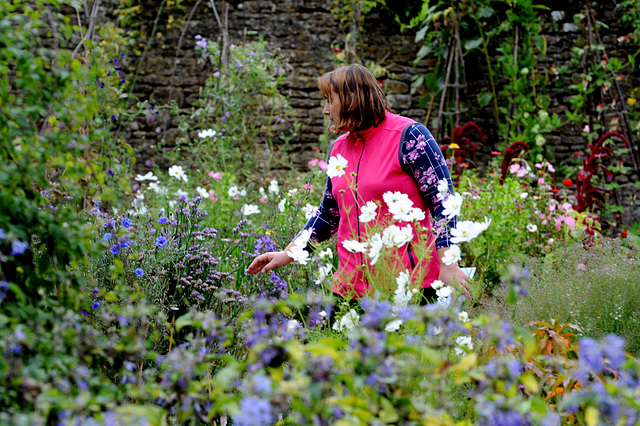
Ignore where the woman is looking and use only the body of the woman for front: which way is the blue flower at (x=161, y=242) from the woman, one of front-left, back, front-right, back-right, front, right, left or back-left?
front-right

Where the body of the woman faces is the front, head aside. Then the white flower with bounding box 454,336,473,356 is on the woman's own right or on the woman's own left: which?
on the woman's own left

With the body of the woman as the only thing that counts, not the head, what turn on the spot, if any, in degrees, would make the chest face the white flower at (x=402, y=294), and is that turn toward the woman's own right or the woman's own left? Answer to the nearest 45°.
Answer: approximately 45° to the woman's own left

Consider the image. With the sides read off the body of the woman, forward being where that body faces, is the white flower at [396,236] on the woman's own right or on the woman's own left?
on the woman's own left

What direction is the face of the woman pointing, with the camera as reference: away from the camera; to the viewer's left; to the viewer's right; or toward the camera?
to the viewer's left

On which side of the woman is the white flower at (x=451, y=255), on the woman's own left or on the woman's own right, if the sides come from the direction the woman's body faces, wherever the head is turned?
on the woman's own left

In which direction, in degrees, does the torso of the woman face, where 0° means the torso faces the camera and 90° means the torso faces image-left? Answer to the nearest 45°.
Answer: approximately 45°
